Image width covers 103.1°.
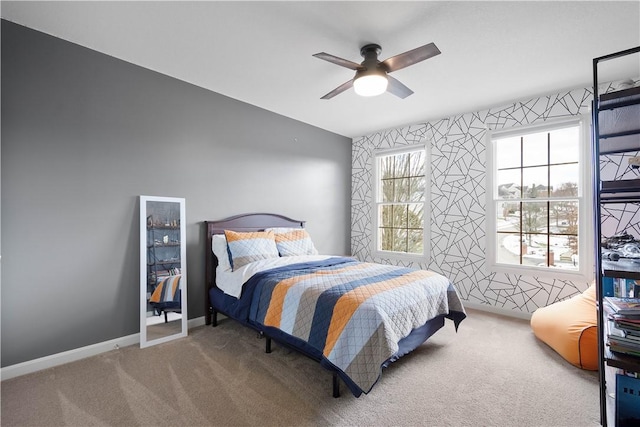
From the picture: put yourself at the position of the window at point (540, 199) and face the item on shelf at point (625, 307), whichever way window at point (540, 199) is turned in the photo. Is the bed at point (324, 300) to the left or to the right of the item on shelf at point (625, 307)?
right

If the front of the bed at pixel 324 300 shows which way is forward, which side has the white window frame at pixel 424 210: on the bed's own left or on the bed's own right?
on the bed's own left

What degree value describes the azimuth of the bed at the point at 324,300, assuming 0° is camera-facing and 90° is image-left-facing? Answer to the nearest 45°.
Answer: approximately 315°

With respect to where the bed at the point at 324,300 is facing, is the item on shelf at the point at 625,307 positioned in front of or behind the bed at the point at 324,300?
in front

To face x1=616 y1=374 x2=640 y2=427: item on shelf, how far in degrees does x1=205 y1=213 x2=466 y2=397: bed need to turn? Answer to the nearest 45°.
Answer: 0° — it already faces it

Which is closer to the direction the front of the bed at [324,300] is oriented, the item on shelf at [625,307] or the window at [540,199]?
the item on shelf

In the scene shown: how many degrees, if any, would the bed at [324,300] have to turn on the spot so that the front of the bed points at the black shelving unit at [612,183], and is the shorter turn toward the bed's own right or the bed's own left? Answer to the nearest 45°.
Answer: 0° — it already faces it

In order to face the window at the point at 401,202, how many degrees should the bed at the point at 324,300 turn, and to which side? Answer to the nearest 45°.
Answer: approximately 90° to its left

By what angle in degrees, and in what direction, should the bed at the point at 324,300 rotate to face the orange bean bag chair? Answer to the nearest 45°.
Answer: approximately 45° to its left

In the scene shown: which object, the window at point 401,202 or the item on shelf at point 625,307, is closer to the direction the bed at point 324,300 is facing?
the item on shelf

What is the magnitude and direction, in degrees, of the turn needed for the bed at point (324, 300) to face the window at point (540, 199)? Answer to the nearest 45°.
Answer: approximately 90° to its left

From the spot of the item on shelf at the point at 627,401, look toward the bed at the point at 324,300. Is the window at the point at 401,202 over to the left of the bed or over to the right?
right
